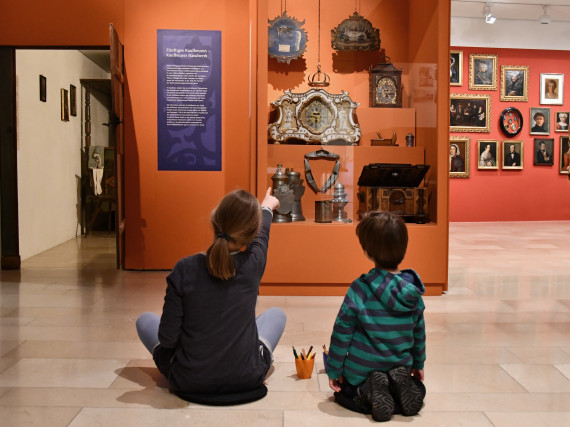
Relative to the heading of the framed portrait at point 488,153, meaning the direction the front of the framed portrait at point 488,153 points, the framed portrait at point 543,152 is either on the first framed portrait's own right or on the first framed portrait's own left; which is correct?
on the first framed portrait's own left

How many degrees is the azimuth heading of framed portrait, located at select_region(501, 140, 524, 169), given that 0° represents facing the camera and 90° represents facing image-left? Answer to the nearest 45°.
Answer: approximately 0°

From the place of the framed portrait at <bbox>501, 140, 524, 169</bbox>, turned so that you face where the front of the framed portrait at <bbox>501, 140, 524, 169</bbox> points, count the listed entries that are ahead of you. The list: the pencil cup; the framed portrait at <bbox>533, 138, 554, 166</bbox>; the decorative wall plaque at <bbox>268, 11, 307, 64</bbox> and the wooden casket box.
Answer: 3
